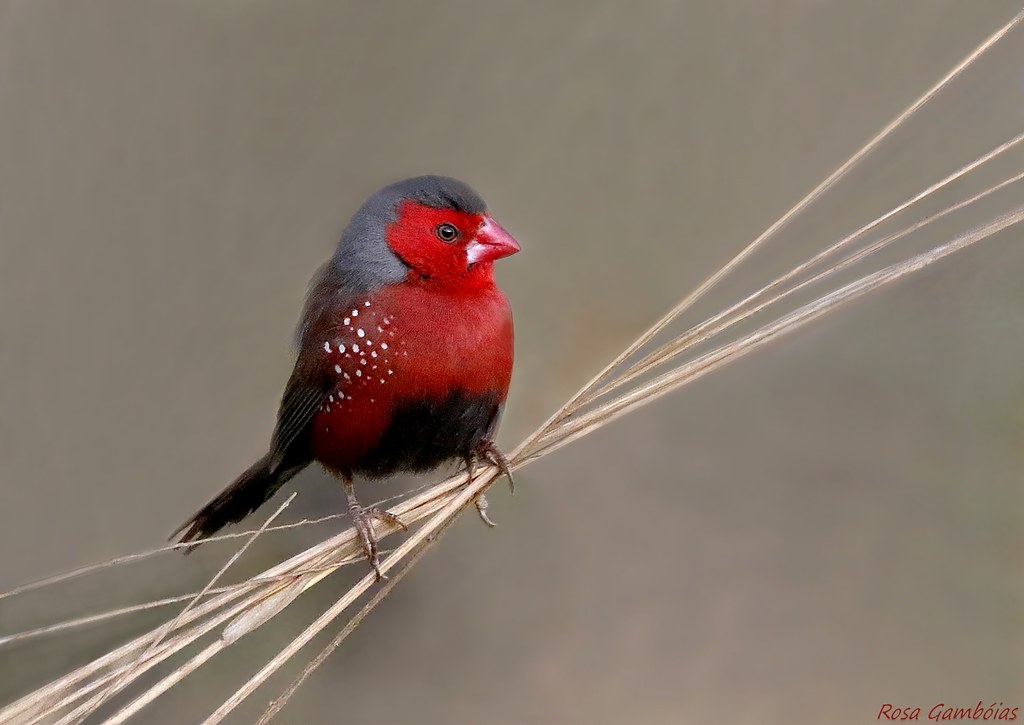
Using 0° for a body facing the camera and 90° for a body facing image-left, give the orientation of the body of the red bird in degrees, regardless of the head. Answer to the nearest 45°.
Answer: approximately 315°
